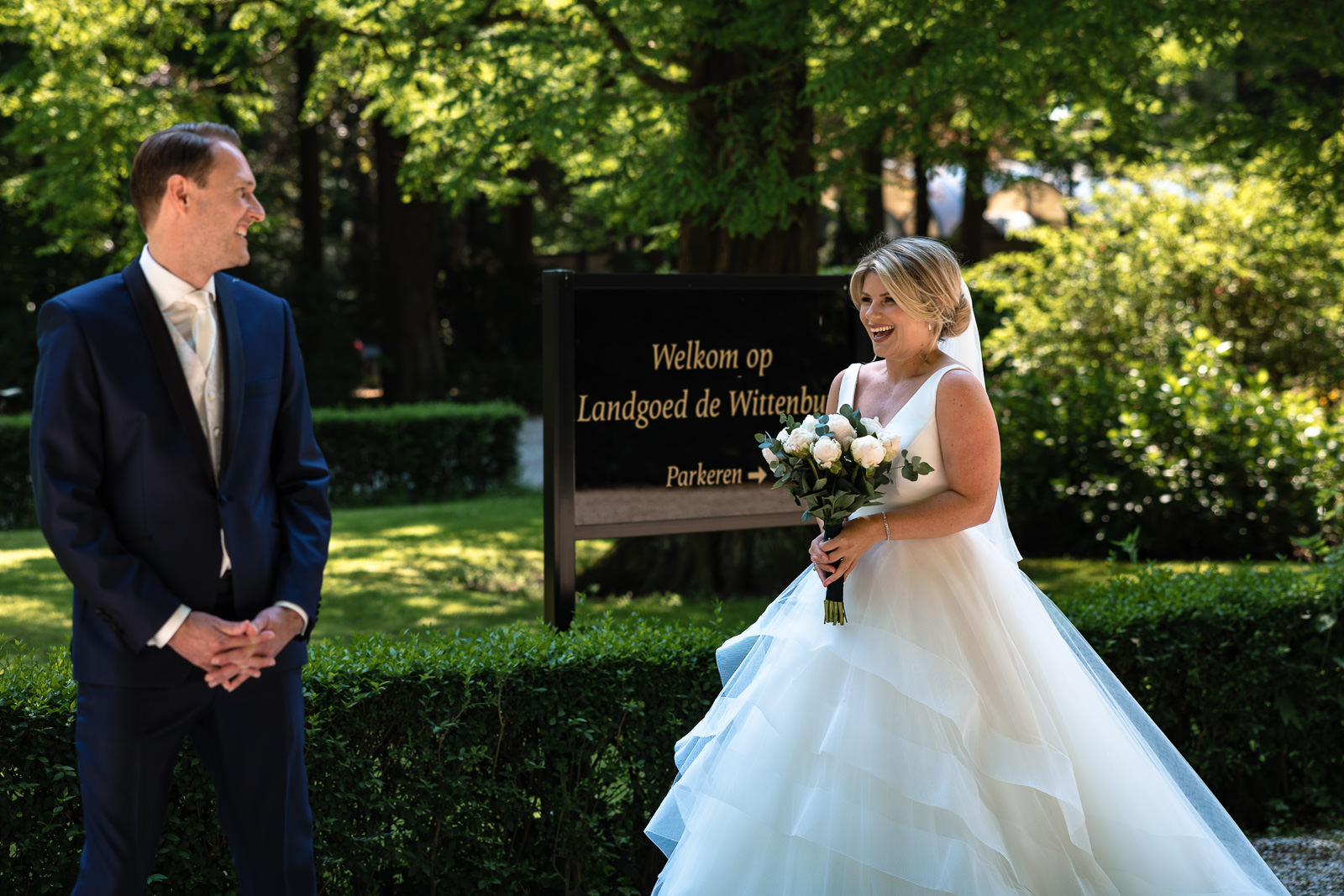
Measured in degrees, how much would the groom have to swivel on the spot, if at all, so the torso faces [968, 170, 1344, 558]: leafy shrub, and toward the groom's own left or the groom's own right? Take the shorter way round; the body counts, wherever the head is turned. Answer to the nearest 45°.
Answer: approximately 90° to the groom's own left

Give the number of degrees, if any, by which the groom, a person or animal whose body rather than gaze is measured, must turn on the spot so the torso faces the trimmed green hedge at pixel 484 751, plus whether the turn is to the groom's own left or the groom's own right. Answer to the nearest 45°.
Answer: approximately 90° to the groom's own left

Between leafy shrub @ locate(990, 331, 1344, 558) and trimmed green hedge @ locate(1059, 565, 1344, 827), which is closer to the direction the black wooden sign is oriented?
the trimmed green hedge

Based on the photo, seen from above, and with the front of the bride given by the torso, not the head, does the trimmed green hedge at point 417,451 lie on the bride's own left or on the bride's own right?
on the bride's own right

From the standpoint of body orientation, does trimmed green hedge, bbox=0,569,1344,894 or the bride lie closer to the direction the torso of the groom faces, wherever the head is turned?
the bride

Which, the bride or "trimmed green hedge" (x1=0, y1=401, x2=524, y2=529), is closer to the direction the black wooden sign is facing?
the bride

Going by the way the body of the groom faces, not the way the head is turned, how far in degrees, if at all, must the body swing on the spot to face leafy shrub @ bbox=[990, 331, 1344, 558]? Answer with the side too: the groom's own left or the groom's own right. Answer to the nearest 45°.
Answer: approximately 90° to the groom's own left

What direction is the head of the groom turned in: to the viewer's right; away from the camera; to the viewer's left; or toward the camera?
to the viewer's right

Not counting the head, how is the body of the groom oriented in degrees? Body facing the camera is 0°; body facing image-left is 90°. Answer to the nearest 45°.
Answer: approximately 315°

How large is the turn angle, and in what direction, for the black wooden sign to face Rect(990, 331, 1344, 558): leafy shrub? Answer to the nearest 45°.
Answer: approximately 90° to its left

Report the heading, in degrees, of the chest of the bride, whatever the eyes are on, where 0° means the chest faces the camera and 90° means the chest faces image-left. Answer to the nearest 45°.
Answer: approximately 45°

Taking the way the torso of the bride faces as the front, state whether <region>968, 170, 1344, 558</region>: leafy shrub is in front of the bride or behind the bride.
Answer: behind

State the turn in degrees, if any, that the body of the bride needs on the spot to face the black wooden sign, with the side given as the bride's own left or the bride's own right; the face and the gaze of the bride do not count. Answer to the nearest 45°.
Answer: approximately 90° to the bride's own right
